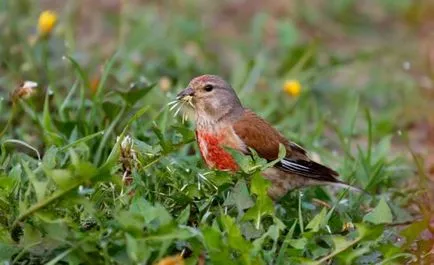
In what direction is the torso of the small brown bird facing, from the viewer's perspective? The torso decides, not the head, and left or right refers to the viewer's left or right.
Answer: facing to the left of the viewer

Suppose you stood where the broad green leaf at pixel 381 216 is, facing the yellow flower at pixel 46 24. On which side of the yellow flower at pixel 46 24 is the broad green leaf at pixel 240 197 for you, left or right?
left

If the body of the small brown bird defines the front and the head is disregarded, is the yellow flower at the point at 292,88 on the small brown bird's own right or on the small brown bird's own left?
on the small brown bird's own right

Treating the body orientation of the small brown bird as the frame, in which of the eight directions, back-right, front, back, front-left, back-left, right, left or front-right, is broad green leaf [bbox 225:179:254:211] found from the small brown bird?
left

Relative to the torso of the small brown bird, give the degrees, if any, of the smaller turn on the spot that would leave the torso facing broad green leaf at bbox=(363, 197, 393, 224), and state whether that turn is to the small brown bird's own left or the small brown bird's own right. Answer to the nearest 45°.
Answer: approximately 135° to the small brown bird's own left

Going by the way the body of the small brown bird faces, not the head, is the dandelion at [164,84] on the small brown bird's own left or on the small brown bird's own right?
on the small brown bird's own right

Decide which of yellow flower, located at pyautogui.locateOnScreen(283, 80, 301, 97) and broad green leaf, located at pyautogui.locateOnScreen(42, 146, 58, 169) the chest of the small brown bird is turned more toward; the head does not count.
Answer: the broad green leaf

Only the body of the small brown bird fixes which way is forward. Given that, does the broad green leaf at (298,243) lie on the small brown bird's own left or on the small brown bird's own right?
on the small brown bird's own left
